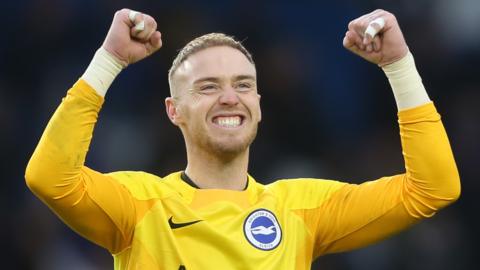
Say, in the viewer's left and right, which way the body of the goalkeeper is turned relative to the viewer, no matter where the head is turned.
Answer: facing the viewer
